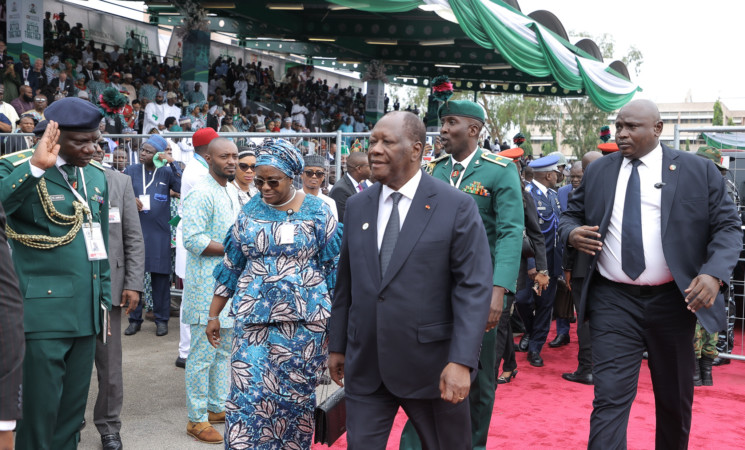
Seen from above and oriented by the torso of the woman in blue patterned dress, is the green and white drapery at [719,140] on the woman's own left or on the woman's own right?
on the woman's own left

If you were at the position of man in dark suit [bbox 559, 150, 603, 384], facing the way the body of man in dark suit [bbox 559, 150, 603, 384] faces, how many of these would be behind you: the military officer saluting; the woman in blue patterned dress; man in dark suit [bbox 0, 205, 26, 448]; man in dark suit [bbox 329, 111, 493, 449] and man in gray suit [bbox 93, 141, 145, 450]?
0

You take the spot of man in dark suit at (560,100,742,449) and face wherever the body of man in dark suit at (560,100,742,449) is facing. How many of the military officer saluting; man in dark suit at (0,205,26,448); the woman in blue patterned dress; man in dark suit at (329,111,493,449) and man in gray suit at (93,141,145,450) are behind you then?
0

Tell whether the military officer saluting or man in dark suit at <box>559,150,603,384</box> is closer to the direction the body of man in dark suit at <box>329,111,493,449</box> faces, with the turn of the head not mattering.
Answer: the military officer saluting

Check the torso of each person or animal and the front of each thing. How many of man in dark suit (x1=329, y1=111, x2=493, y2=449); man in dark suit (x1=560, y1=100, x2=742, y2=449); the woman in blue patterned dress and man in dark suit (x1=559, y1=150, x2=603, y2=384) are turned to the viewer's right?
0

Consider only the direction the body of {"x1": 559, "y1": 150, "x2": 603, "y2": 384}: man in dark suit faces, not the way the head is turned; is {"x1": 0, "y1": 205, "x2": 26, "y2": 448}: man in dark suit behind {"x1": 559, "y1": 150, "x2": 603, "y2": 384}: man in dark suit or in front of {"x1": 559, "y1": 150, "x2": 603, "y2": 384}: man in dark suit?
in front

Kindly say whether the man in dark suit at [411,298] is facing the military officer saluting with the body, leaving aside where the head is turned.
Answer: no

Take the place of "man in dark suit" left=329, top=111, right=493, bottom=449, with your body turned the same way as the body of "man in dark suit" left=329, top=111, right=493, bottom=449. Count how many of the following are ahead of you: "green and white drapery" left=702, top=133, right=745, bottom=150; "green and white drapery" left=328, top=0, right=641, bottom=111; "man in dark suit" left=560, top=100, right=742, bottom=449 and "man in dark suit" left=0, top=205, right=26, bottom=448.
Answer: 1

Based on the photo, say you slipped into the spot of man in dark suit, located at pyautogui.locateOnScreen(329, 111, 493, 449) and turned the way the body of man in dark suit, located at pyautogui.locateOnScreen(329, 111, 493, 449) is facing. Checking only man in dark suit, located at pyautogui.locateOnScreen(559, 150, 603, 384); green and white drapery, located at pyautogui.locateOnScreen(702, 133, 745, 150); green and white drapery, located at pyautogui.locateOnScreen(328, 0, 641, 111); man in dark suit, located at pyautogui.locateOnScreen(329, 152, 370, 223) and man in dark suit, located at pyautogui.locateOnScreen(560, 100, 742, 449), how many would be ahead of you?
0

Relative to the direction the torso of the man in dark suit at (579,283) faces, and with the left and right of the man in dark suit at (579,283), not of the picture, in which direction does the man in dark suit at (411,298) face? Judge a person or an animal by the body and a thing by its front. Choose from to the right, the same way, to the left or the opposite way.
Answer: the same way

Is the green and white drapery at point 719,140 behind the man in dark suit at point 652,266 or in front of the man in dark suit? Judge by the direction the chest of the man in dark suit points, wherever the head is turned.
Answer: behind

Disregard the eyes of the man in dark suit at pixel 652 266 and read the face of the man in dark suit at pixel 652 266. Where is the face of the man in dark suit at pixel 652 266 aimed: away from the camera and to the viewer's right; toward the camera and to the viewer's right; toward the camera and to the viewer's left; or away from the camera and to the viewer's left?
toward the camera and to the viewer's left

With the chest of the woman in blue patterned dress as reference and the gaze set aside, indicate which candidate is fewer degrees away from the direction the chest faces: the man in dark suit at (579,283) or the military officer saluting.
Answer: the military officer saluting

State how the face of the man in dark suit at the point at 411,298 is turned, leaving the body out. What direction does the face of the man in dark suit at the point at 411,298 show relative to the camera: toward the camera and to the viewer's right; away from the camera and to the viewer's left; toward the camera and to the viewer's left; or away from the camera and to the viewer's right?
toward the camera and to the viewer's left

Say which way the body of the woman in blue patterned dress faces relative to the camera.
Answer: toward the camera

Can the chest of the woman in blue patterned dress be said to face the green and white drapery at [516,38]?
no

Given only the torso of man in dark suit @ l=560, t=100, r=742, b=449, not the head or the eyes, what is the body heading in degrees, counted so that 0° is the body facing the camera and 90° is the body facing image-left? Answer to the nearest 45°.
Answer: approximately 45°

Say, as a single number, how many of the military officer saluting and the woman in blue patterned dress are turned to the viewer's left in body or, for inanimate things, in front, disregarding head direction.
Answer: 0

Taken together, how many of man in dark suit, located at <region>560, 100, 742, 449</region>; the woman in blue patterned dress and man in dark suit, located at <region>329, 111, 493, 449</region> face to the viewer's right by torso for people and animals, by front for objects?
0

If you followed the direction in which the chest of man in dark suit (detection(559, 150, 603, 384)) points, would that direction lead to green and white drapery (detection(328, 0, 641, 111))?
no

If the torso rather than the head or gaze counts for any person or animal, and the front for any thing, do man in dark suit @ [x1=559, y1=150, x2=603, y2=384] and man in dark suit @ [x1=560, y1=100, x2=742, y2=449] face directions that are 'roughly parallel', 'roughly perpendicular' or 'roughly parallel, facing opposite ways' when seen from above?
roughly parallel
